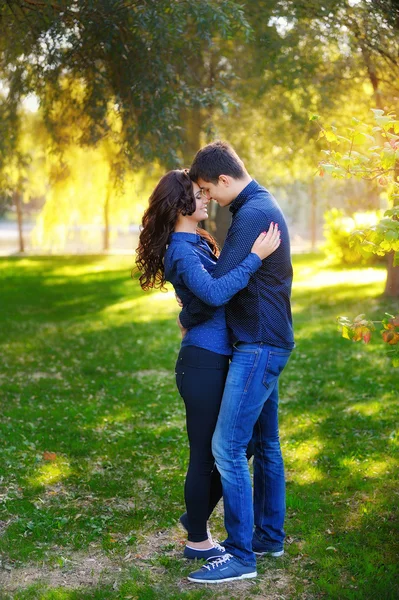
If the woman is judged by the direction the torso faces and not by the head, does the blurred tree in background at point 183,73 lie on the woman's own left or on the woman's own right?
on the woman's own left

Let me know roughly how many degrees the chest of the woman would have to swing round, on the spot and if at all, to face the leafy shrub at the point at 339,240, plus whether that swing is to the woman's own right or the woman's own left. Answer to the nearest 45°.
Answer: approximately 90° to the woman's own left

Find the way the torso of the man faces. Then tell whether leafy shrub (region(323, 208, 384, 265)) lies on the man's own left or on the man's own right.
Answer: on the man's own right

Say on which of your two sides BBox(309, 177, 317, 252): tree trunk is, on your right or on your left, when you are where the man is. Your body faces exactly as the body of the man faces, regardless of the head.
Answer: on your right

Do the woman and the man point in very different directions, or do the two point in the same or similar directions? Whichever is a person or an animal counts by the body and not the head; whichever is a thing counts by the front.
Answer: very different directions

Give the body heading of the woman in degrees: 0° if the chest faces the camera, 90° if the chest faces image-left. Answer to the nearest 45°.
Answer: approximately 270°

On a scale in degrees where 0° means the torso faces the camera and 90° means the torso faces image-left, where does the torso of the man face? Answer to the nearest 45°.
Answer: approximately 90°

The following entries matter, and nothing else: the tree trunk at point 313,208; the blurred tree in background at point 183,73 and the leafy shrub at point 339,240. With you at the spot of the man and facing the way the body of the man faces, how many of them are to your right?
3

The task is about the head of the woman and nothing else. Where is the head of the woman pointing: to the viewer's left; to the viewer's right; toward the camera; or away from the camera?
to the viewer's right

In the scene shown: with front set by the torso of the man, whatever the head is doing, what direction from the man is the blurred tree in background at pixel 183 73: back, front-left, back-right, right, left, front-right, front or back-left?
right

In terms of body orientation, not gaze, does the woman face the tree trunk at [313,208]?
no
